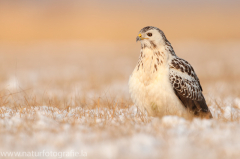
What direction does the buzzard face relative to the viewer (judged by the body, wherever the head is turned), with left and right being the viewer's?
facing the viewer and to the left of the viewer
